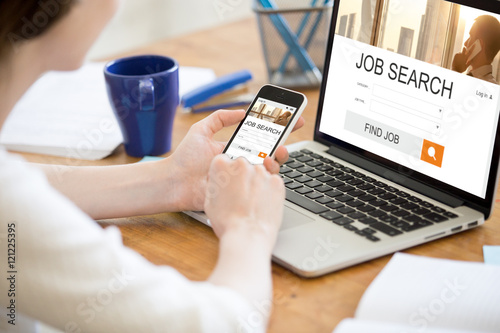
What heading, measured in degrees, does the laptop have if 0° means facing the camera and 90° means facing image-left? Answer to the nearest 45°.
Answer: approximately 45°

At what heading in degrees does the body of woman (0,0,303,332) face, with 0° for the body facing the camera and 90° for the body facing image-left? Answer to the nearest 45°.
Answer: approximately 225°

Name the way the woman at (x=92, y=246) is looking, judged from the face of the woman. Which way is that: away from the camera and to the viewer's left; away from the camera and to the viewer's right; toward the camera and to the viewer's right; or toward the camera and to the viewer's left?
away from the camera and to the viewer's right

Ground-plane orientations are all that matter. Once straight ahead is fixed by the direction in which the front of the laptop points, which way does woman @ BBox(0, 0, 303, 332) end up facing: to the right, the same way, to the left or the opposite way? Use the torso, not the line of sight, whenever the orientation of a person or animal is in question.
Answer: the opposite way
